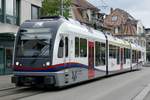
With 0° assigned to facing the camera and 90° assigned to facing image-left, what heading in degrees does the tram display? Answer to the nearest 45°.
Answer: approximately 45°
